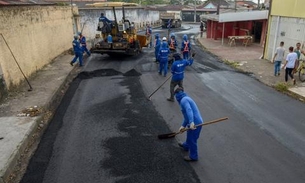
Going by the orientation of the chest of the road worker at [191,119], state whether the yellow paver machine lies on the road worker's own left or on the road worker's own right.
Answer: on the road worker's own right

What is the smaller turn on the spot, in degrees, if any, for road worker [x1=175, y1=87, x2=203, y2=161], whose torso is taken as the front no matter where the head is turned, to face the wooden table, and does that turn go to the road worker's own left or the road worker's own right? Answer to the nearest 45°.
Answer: approximately 90° to the road worker's own right

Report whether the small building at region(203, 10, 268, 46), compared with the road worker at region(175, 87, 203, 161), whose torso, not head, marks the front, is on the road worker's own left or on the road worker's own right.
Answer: on the road worker's own right

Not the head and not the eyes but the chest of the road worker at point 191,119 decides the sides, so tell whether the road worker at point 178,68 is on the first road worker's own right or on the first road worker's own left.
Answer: on the first road worker's own right

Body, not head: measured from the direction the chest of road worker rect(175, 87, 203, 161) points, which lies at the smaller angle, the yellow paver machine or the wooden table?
the yellow paver machine

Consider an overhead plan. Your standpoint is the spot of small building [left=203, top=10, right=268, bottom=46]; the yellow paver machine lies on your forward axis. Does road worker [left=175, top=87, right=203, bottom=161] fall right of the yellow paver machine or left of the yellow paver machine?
left

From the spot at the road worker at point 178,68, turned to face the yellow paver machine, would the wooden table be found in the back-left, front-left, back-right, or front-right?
front-right

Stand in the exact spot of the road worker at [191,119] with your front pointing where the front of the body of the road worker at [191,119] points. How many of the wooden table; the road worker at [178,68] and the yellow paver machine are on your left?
0

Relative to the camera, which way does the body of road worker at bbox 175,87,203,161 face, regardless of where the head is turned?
to the viewer's left

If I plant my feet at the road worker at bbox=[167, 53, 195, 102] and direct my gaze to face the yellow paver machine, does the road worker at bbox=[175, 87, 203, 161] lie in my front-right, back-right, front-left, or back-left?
back-left
